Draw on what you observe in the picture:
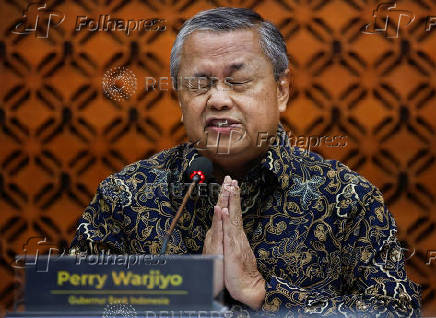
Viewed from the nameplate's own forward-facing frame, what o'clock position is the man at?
The man is roughly at 7 o'clock from the nameplate.

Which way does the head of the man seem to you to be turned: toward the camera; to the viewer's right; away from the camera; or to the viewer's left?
toward the camera

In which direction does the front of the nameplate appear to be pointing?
toward the camera
